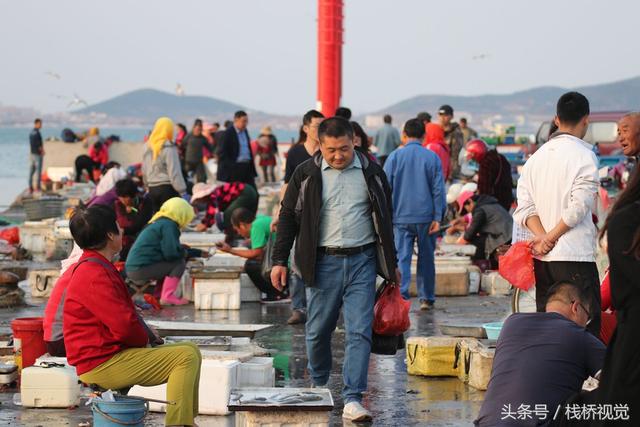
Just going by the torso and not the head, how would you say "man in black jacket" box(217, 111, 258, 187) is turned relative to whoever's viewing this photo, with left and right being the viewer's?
facing the viewer and to the right of the viewer

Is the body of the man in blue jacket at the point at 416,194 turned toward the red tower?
yes

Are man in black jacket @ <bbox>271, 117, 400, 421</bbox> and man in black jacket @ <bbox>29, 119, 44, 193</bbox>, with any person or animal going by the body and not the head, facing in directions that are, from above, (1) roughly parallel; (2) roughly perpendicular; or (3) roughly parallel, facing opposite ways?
roughly perpendicular

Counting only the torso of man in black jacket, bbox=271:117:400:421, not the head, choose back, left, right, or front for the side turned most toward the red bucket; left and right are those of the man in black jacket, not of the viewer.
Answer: right

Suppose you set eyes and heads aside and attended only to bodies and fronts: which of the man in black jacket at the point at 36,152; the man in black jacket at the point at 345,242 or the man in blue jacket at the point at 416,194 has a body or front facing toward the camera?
the man in black jacket at the point at 345,242

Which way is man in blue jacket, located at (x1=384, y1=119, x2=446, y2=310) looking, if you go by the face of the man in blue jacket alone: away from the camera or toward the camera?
away from the camera

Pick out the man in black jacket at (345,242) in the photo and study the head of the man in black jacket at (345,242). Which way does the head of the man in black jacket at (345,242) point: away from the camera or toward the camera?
toward the camera

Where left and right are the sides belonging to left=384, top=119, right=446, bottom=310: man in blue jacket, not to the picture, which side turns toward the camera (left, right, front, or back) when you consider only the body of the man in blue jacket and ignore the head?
back

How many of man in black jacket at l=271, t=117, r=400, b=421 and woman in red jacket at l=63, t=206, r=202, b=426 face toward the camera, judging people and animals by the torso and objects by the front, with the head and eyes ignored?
1

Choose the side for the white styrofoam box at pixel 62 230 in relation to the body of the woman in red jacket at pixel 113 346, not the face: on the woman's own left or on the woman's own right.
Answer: on the woman's own left

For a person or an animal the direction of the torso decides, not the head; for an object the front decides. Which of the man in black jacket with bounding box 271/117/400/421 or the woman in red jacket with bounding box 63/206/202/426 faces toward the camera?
the man in black jacket

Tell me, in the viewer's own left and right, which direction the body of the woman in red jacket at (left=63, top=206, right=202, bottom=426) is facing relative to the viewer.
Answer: facing to the right of the viewer

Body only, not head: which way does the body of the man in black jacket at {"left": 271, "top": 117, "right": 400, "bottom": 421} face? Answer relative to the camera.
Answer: toward the camera

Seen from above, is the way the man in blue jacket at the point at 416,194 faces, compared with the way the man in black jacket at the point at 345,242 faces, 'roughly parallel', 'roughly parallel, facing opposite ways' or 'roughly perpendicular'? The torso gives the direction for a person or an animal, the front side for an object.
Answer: roughly parallel, facing opposite ways
